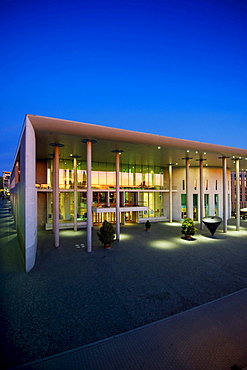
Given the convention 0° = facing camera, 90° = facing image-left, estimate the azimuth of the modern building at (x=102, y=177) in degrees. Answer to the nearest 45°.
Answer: approximately 315°
